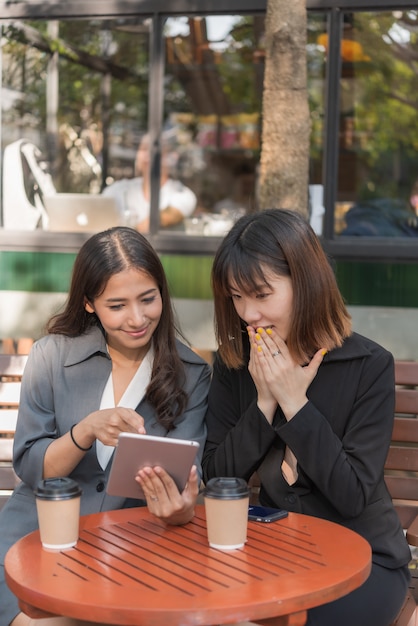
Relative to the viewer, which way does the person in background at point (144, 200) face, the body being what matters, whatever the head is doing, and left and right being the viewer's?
facing the viewer

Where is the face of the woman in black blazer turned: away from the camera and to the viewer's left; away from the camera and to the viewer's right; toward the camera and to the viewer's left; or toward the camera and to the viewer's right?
toward the camera and to the viewer's left

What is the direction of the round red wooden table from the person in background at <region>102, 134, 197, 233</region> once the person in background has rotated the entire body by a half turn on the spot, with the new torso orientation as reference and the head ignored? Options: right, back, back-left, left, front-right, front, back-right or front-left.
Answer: back

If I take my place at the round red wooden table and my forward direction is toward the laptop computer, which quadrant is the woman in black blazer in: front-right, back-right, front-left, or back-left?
front-right

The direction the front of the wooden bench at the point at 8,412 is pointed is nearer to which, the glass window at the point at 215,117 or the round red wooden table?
the round red wooden table

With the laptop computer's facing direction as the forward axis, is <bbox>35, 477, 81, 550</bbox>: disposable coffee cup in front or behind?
behind

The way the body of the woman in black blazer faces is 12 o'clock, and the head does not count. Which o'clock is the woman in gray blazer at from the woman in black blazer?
The woman in gray blazer is roughly at 2 o'clock from the woman in black blazer.

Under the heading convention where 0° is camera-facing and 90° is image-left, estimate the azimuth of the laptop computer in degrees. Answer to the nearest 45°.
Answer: approximately 180°

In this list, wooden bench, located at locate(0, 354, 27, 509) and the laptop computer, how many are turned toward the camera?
1

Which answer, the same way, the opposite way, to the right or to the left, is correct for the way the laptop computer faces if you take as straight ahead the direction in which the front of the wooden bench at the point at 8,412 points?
the opposite way

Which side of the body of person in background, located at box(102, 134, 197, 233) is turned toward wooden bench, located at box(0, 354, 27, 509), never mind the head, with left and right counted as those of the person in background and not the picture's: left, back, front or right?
front

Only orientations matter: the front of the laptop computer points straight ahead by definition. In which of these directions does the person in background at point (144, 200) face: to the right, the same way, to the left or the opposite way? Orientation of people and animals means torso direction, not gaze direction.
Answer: the opposite way

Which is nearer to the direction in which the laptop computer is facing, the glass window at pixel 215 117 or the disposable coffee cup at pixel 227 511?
the glass window

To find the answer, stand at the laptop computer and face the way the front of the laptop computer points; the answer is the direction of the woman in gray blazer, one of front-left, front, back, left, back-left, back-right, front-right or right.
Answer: back

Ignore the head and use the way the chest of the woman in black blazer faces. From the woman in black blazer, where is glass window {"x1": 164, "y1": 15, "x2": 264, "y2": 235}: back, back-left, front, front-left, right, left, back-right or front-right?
back-right

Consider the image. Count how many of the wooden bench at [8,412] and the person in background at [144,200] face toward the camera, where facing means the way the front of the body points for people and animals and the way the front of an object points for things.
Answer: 2

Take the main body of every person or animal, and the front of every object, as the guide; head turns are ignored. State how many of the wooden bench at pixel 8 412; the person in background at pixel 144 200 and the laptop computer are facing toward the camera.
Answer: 2

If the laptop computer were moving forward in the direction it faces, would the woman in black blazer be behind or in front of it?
behind
